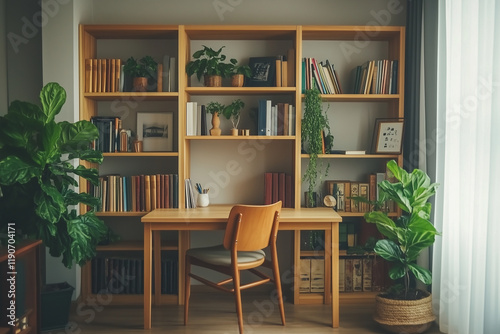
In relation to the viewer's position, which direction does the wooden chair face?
facing away from the viewer and to the left of the viewer

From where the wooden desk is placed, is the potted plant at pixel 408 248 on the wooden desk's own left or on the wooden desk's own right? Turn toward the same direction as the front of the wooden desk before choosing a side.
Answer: on the wooden desk's own left

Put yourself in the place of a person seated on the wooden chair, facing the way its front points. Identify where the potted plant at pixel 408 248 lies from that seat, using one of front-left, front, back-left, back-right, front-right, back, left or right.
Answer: back-right

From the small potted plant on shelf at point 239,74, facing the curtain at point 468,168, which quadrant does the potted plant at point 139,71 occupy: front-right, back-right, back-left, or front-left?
back-right

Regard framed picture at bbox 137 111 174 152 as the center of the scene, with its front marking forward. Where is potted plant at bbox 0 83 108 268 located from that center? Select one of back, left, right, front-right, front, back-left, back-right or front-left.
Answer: front-right

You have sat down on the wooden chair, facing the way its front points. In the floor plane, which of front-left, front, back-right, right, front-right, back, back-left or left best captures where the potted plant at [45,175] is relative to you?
front-left

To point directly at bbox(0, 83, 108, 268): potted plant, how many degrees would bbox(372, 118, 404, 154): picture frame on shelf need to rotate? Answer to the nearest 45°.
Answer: approximately 45° to its right
